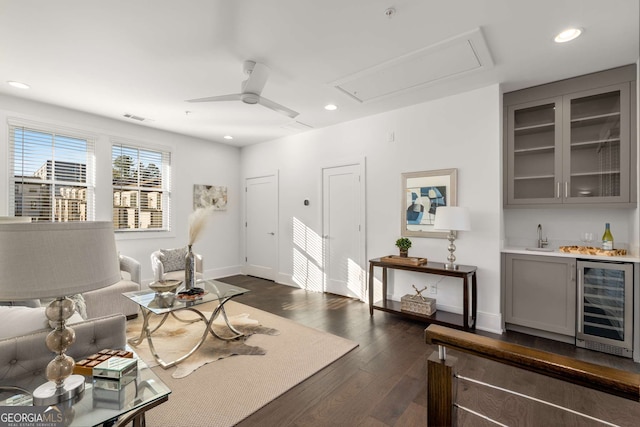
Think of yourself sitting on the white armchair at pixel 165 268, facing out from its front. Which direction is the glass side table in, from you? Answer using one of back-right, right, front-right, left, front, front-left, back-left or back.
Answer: front

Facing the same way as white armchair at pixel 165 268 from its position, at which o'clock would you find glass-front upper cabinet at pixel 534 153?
The glass-front upper cabinet is roughly at 10 o'clock from the white armchair.

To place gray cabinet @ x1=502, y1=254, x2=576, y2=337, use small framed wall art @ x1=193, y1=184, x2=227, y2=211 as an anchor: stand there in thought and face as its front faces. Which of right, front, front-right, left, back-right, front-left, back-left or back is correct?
front

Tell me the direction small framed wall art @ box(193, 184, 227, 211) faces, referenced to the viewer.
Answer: facing the viewer and to the right of the viewer

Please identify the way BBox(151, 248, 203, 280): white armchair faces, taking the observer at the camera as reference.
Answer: facing the viewer

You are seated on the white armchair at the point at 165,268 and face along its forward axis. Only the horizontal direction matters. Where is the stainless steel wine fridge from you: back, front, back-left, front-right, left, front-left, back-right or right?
front-left

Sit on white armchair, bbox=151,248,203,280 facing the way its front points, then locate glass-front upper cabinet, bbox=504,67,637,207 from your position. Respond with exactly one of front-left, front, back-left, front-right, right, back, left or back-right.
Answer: front-left

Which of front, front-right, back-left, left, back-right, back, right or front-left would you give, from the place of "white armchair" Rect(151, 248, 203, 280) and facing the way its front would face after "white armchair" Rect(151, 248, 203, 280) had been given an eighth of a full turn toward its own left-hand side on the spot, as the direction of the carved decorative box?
front

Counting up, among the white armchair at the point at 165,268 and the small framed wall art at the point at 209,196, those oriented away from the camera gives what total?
0

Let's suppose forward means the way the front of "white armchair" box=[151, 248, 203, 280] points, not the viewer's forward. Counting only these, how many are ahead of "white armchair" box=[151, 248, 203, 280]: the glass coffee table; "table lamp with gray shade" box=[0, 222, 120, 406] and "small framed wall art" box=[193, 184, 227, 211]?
2

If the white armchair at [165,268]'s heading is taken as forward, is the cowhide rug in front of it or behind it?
in front

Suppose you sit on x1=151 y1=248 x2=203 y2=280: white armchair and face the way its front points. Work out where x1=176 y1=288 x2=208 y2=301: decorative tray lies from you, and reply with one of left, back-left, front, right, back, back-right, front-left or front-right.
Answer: front

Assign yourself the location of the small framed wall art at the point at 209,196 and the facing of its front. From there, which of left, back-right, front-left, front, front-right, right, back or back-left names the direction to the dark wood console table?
front

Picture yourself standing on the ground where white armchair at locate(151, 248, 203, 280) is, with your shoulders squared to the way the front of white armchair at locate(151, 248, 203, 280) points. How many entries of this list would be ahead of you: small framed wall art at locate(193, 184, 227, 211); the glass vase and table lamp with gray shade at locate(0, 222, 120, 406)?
2
